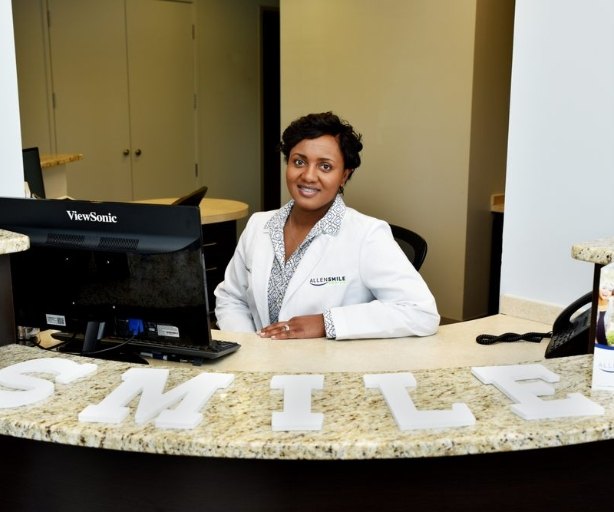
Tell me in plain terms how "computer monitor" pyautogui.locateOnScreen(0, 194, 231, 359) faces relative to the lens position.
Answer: facing away from the viewer and to the right of the viewer

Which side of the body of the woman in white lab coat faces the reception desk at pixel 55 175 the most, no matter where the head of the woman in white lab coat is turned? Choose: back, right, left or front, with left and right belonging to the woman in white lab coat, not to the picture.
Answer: right

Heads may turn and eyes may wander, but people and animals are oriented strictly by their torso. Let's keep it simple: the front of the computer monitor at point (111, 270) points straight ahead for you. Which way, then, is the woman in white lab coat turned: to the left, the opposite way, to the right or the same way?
the opposite way

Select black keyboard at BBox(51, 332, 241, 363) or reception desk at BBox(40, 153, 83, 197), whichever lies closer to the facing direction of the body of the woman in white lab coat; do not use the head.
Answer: the black keyboard

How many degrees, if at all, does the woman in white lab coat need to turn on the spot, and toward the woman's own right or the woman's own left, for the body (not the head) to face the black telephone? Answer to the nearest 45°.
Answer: approximately 90° to the woman's own left

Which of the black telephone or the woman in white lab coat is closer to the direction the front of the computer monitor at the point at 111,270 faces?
the woman in white lab coat

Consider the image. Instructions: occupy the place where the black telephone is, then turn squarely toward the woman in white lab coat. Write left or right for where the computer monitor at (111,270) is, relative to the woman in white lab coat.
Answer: left

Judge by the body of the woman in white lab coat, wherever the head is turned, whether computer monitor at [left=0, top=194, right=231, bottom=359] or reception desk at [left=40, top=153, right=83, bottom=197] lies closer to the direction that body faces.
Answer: the computer monitor
